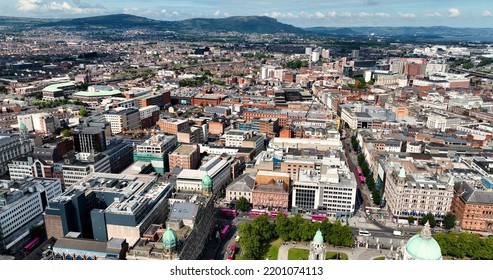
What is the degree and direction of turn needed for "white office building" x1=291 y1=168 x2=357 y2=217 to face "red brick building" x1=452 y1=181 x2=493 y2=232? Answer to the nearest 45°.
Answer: approximately 90° to its left

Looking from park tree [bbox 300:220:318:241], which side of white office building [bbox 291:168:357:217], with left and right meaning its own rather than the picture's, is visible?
front

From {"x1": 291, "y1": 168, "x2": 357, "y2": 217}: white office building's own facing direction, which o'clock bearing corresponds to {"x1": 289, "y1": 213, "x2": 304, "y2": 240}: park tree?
The park tree is roughly at 1 o'clock from the white office building.

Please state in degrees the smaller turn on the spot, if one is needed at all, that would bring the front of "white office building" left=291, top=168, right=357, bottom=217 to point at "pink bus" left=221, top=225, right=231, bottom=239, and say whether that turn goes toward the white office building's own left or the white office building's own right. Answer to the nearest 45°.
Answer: approximately 45° to the white office building's own right

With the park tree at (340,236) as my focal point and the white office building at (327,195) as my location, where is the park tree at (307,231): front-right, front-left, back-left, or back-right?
front-right

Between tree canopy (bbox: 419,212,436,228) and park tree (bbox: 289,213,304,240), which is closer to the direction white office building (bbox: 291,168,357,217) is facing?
the park tree

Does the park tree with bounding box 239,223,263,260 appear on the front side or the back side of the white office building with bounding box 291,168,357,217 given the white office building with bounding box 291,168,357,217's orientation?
on the front side

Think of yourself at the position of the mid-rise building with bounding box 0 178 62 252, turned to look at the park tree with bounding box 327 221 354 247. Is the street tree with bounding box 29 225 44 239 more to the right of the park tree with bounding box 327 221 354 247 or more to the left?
right

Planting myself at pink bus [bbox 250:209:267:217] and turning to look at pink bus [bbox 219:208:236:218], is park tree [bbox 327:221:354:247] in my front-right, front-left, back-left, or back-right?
back-left

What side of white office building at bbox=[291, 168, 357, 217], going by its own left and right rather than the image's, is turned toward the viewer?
front

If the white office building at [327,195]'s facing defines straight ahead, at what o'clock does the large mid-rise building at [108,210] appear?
The large mid-rise building is roughly at 2 o'clock from the white office building.

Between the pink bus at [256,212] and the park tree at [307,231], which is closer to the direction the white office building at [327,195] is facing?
the park tree

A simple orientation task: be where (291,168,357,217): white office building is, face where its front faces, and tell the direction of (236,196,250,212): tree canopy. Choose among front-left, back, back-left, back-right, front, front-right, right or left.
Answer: right

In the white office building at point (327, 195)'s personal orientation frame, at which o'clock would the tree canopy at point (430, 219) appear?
The tree canopy is roughly at 9 o'clock from the white office building.

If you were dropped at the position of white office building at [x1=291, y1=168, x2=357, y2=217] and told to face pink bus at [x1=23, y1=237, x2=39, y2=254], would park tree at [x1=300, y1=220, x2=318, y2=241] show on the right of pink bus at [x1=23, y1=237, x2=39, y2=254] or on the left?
left

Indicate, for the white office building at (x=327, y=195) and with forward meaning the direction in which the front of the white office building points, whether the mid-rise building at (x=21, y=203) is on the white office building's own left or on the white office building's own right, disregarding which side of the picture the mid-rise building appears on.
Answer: on the white office building's own right

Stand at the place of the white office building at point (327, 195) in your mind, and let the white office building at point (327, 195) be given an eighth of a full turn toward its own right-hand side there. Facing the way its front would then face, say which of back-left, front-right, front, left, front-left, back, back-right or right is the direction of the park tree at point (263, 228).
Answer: front

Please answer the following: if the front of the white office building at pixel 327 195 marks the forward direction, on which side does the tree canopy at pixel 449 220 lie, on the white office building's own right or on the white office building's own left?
on the white office building's own left

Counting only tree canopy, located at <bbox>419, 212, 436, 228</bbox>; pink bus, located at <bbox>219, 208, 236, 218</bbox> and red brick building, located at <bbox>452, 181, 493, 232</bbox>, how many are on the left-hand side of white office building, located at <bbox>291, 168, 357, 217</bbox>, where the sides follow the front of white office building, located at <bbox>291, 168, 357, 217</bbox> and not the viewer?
2

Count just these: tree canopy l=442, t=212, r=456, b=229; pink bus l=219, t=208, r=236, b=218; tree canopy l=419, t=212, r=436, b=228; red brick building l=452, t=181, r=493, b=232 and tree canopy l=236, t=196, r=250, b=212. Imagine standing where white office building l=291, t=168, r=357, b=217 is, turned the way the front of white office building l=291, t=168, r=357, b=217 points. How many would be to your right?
2
